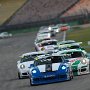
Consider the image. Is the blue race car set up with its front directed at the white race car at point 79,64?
no

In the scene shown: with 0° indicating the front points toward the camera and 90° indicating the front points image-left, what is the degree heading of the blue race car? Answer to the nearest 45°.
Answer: approximately 0°
